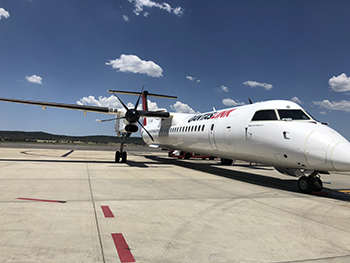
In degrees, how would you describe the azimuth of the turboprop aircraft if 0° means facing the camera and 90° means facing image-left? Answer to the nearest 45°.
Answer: approximately 315°
